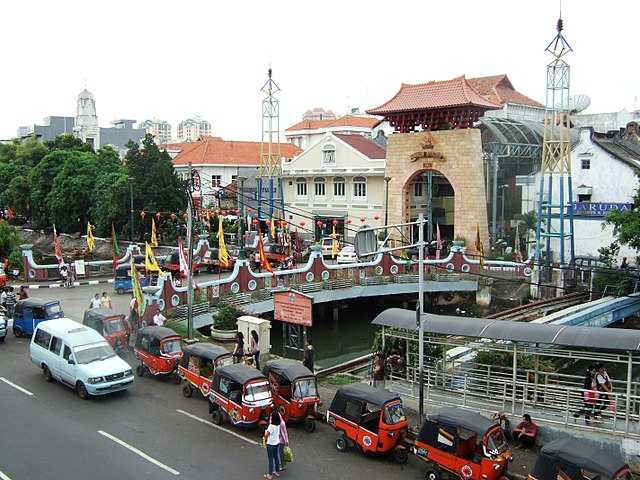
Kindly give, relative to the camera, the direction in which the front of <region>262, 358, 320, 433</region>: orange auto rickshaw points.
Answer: facing the viewer and to the right of the viewer

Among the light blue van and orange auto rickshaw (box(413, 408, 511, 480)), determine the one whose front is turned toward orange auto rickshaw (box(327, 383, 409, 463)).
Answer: the light blue van

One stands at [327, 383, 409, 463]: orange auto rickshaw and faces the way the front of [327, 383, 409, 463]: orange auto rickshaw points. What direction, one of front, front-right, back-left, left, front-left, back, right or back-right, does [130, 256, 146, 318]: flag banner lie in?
back

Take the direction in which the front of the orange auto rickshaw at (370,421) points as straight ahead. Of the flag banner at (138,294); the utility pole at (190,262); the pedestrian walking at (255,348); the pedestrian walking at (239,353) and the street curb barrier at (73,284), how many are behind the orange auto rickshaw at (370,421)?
5

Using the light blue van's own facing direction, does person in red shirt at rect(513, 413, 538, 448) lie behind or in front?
in front

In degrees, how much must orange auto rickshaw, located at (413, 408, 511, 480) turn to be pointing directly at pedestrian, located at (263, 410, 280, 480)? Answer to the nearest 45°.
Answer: approximately 135° to its right

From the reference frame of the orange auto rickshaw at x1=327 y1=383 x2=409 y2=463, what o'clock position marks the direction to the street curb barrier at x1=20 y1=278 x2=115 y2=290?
The street curb barrier is roughly at 6 o'clock from the orange auto rickshaw.

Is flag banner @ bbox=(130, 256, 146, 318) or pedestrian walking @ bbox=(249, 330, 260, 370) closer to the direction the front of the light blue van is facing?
the pedestrian walking

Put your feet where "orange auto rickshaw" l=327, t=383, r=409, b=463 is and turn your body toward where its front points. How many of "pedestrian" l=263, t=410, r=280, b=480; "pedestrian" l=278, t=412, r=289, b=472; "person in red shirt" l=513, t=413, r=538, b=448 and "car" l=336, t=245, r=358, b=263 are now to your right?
2
